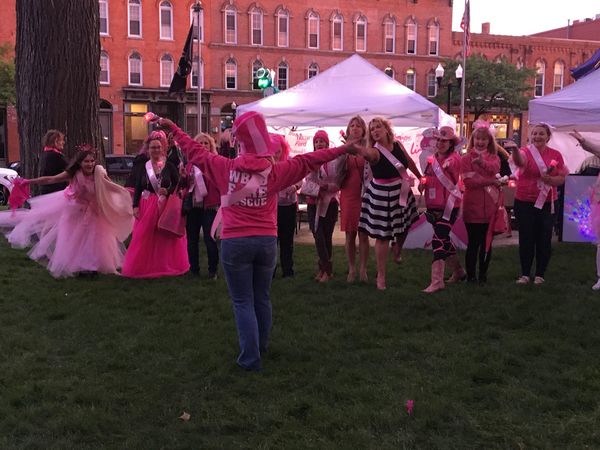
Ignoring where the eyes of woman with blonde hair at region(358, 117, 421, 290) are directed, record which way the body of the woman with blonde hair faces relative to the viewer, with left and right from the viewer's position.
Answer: facing the viewer and to the left of the viewer

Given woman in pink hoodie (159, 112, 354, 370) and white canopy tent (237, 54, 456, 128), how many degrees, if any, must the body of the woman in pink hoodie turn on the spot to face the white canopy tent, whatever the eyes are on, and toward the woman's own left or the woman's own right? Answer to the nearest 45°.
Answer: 0° — they already face it

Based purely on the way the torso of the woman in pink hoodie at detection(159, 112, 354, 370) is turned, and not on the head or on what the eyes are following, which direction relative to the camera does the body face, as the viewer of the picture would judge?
away from the camera

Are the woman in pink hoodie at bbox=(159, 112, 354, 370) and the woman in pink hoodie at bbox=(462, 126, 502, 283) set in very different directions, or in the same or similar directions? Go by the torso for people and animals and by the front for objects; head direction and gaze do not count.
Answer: very different directions

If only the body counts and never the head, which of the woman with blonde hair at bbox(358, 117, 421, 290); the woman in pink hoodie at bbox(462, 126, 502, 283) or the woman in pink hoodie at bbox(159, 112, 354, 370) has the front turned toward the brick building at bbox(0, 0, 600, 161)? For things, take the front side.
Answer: the woman in pink hoodie at bbox(159, 112, 354, 370)

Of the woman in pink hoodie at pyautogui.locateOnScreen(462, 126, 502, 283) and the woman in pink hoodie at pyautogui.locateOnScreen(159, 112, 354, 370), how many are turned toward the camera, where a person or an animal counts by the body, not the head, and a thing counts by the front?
1

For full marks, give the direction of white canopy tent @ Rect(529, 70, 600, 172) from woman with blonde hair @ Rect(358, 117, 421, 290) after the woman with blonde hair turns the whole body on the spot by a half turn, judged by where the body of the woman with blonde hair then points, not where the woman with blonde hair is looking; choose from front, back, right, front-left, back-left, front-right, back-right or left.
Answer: front

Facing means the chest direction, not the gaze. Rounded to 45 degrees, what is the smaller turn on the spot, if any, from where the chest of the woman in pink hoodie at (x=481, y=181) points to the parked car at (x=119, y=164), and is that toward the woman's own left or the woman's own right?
approximately 135° to the woman's own right

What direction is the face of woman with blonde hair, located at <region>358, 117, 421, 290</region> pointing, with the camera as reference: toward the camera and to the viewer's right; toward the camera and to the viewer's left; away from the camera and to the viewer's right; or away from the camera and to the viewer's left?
toward the camera and to the viewer's left

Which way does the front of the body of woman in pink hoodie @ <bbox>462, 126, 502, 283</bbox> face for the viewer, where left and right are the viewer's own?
facing the viewer

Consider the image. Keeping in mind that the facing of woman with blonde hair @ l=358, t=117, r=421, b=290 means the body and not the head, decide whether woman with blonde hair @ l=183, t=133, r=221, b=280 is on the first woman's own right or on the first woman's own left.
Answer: on the first woman's own right

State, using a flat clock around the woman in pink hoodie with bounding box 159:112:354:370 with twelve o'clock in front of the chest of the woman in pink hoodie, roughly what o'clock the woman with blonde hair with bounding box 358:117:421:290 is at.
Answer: The woman with blonde hair is roughly at 1 o'clock from the woman in pink hoodie.

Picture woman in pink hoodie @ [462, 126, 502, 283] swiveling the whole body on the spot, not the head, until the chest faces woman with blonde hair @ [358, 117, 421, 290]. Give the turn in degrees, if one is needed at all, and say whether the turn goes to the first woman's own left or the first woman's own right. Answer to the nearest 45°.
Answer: approximately 90° to the first woman's own right

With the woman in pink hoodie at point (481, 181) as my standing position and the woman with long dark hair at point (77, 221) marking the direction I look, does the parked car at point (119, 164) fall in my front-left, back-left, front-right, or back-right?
front-right
